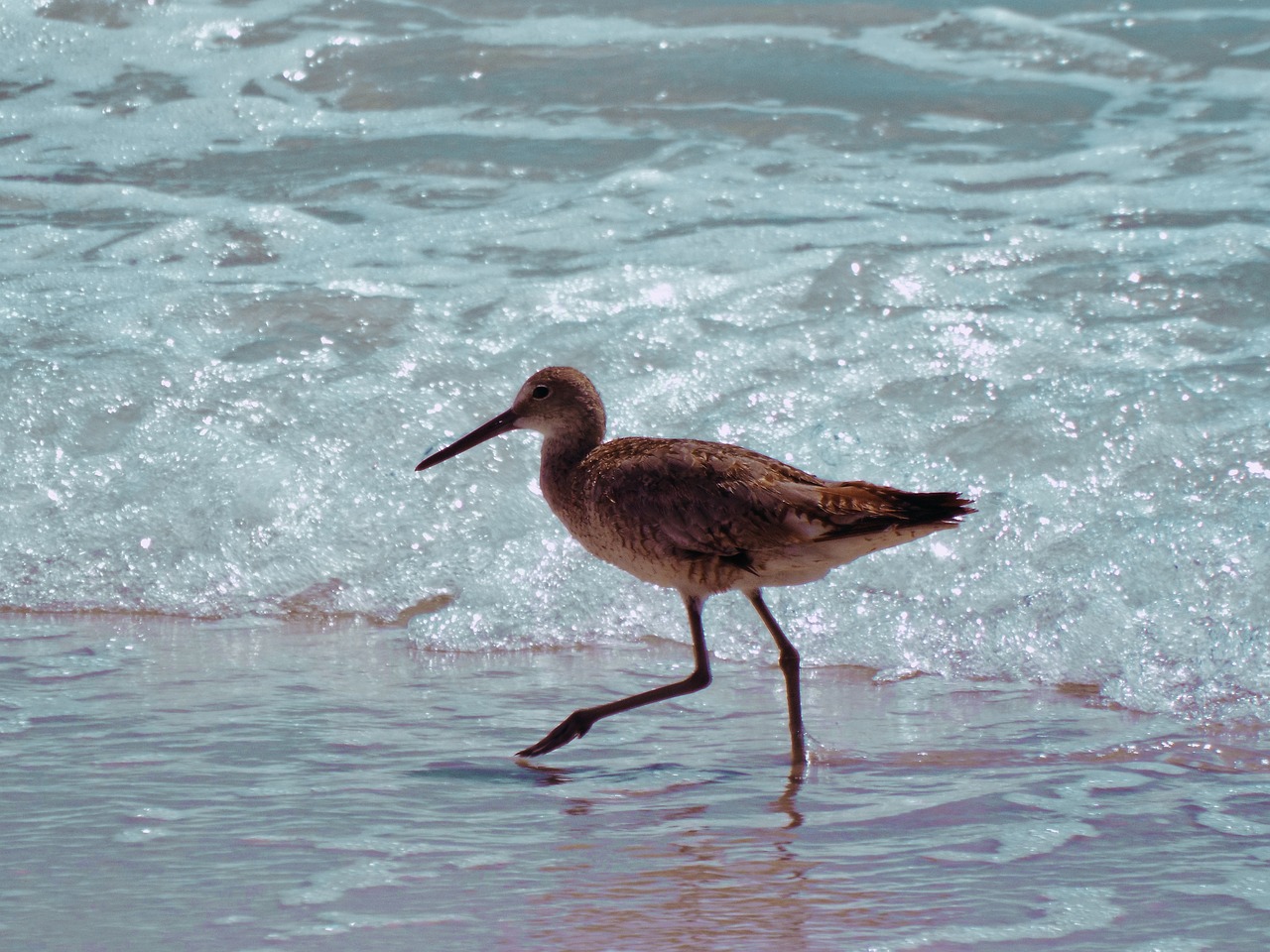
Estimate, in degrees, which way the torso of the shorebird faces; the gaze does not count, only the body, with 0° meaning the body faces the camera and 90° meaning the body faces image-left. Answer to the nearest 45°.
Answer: approximately 90°
